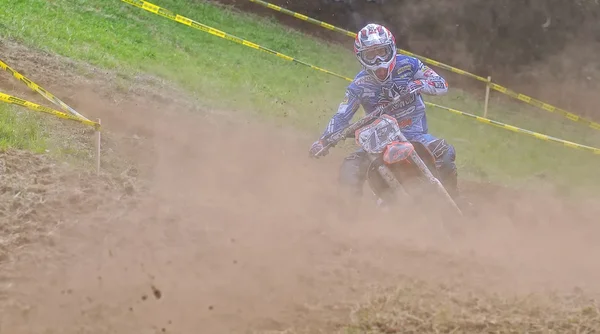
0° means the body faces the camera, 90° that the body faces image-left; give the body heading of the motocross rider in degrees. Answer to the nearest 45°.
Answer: approximately 0°
